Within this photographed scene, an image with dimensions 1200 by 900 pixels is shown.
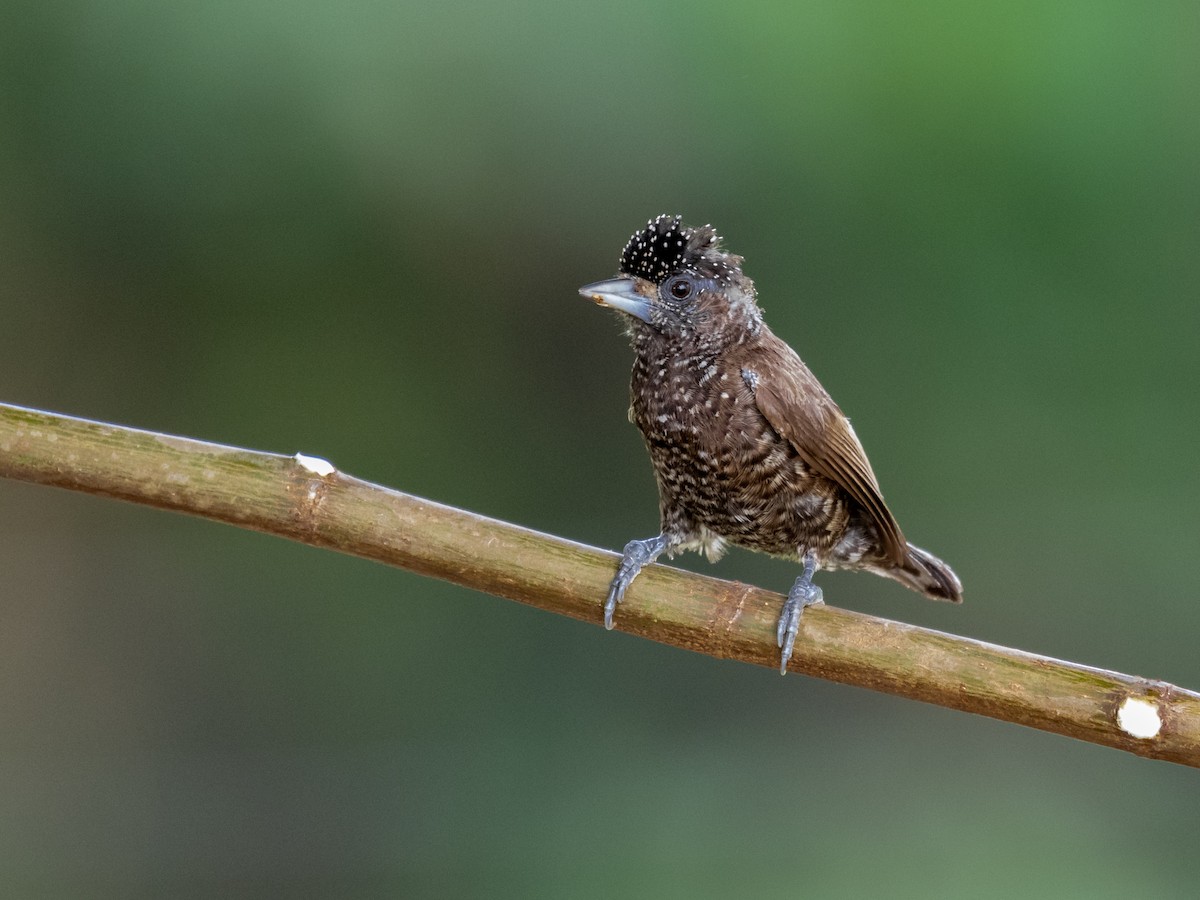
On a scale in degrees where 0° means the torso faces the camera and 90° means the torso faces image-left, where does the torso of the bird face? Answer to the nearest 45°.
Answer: approximately 45°
